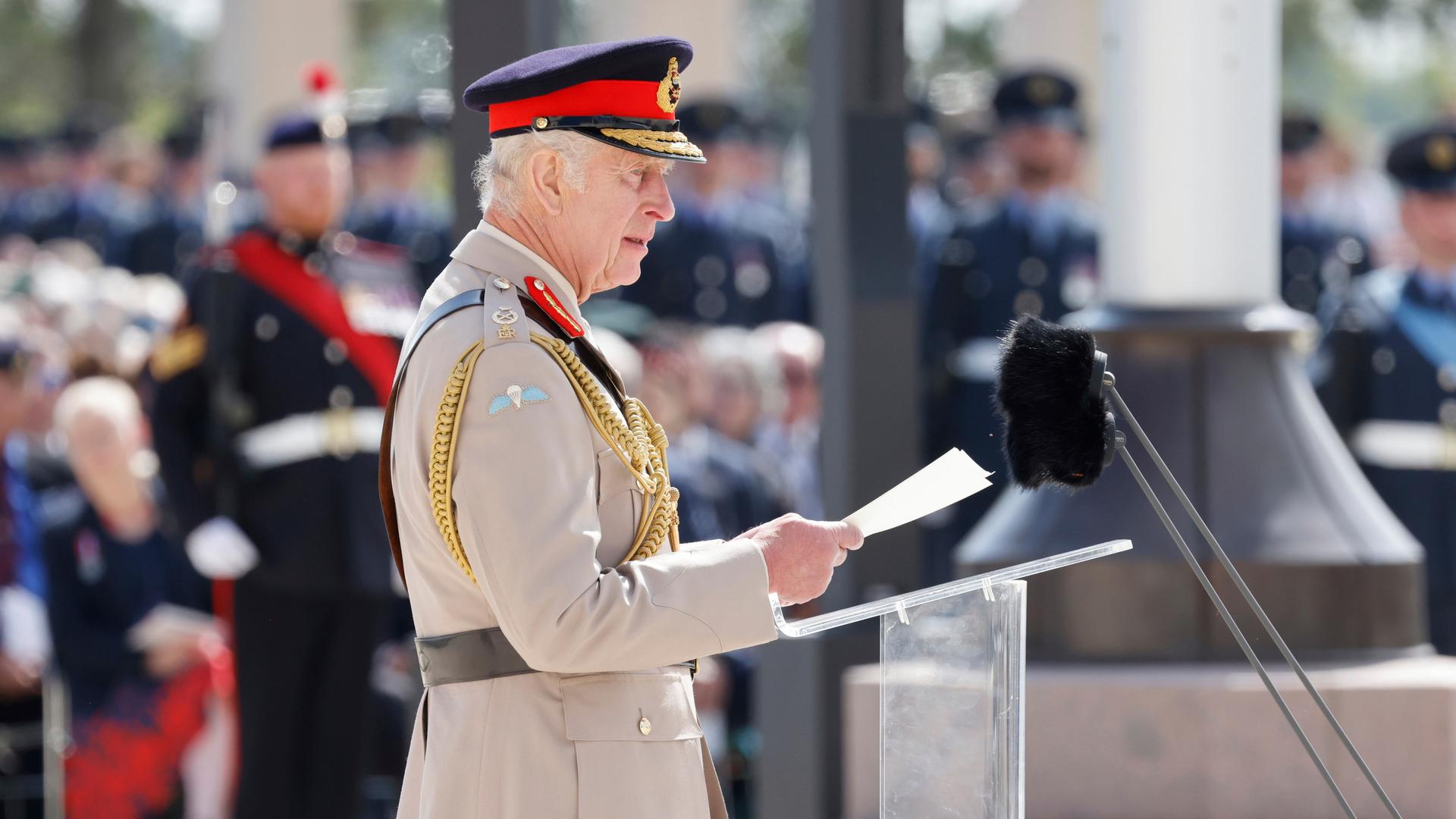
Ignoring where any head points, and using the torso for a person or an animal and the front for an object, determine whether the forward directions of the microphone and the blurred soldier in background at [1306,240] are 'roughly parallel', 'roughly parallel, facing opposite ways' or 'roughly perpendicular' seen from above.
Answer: roughly perpendicular

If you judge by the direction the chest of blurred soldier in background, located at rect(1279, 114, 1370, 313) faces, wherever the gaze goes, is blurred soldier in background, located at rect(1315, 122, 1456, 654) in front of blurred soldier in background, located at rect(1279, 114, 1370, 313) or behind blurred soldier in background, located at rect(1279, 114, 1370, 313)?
in front

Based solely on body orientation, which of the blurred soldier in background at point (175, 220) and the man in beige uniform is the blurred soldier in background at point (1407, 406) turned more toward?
the man in beige uniform

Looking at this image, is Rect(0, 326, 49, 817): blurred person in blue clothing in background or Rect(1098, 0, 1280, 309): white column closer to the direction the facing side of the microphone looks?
the blurred person in blue clothing in background

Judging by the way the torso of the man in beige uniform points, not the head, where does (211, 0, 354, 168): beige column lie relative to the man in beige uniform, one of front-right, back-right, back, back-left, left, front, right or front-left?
left

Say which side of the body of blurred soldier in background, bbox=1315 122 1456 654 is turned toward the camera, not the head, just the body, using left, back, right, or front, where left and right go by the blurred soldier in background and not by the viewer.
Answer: front

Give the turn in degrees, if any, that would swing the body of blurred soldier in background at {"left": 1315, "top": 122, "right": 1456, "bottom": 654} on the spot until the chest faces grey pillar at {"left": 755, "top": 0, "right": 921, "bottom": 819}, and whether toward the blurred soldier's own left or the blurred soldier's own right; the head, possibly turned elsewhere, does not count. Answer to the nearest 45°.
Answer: approximately 45° to the blurred soldier's own right

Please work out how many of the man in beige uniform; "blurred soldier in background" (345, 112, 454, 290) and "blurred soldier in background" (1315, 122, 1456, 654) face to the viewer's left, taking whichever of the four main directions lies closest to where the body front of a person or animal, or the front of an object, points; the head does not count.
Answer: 0

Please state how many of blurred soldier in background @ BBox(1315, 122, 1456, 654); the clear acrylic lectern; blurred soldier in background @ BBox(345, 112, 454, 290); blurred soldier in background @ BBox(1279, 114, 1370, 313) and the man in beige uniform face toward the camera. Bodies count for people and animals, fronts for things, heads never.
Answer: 3

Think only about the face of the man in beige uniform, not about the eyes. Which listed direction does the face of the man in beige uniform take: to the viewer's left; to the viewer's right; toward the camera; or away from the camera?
to the viewer's right

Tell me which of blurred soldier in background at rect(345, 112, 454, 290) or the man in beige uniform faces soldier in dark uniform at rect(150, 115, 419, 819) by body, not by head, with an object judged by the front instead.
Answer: the blurred soldier in background

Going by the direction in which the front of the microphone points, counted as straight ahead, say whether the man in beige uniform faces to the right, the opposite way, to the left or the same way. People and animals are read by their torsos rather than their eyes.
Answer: the opposite way

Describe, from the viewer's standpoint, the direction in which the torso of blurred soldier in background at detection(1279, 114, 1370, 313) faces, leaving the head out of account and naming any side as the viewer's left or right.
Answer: facing the viewer

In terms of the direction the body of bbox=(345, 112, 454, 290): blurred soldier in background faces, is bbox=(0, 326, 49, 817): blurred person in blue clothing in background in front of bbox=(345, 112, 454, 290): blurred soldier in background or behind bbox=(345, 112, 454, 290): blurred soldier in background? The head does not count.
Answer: in front

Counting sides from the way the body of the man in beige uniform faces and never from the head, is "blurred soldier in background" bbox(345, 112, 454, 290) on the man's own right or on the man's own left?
on the man's own left
